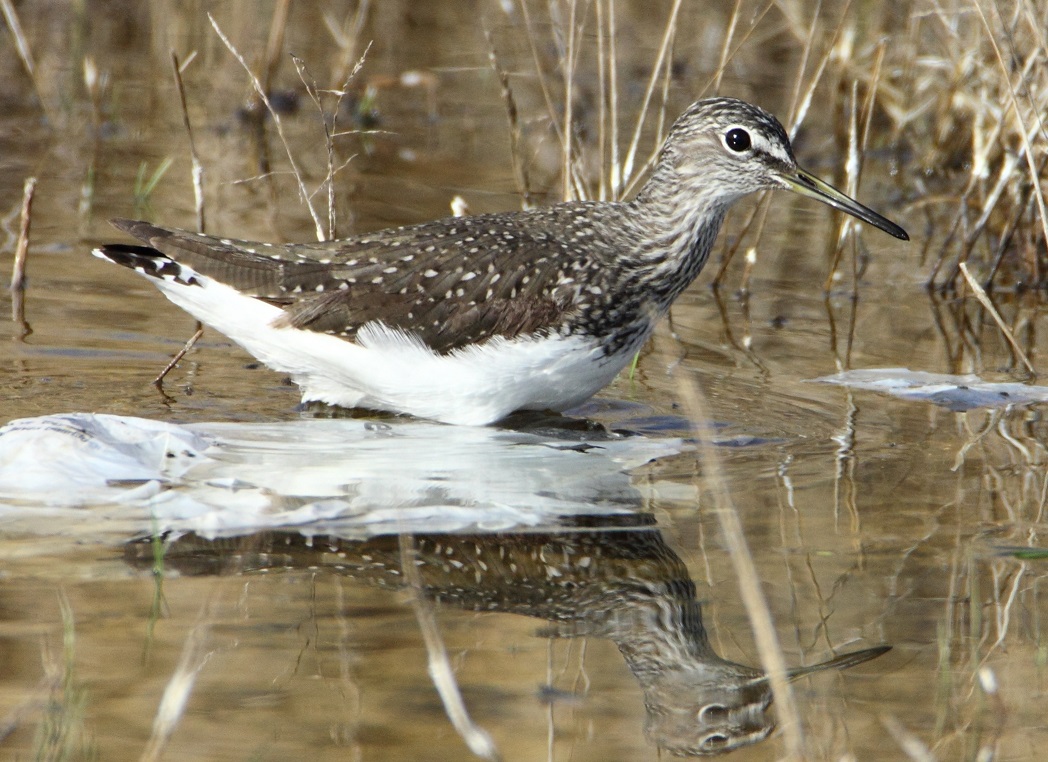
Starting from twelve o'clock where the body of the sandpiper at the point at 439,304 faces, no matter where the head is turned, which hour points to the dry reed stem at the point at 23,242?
The dry reed stem is roughly at 7 o'clock from the sandpiper.

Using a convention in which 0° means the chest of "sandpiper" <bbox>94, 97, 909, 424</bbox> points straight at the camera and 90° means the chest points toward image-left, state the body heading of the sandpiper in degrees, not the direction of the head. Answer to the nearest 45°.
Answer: approximately 270°

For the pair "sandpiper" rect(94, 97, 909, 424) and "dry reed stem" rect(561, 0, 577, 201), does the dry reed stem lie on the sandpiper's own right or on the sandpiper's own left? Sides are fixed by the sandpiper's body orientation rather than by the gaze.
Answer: on the sandpiper's own left

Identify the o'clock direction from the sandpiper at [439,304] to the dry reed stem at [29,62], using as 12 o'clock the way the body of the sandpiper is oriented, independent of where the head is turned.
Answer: The dry reed stem is roughly at 8 o'clock from the sandpiper.

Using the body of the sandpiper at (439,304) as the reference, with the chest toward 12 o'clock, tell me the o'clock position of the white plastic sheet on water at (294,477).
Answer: The white plastic sheet on water is roughly at 4 o'clock from the sandpiper.

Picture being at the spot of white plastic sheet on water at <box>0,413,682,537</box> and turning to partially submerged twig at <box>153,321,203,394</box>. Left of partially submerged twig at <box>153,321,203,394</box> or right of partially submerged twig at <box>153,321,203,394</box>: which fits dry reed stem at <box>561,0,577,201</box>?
right

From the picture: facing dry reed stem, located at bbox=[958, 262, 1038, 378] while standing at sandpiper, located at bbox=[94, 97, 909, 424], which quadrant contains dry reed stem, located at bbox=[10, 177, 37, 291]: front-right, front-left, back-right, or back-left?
back-left

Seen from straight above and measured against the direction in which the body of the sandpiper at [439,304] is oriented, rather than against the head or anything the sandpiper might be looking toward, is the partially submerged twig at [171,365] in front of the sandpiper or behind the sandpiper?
behind

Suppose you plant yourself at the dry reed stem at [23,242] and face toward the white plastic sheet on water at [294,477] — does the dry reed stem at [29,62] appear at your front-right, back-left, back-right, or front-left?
back-left

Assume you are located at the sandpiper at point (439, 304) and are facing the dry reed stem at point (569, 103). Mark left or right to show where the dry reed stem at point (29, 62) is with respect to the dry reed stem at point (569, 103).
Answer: left

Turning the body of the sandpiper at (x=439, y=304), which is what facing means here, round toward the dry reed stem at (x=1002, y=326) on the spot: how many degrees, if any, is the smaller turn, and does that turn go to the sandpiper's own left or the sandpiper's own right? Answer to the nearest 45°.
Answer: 0° — it already faces it

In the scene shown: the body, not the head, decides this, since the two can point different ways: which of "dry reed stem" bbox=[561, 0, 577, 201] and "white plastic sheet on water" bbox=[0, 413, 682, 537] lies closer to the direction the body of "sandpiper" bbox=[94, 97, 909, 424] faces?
the dry reed stem
